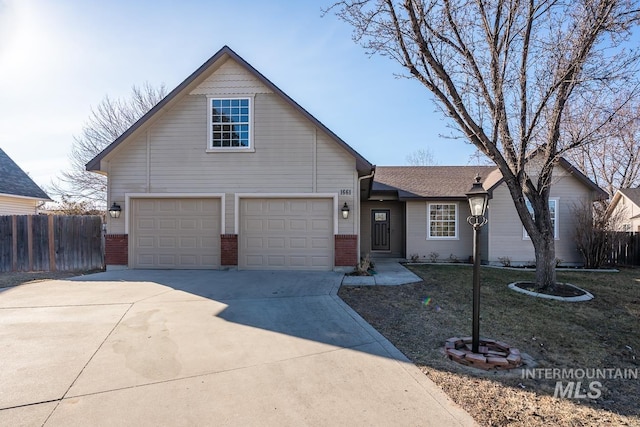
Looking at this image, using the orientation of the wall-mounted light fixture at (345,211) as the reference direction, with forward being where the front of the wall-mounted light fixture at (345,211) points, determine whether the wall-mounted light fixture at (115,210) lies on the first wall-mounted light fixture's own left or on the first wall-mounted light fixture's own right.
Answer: on the first wall-mounted light fixture's own right

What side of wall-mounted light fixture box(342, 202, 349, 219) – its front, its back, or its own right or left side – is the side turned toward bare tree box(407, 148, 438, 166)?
back

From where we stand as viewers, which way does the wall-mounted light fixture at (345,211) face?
facing the viewer

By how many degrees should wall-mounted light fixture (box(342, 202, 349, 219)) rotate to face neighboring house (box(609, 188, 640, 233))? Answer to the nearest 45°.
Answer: approximately 135° to its left

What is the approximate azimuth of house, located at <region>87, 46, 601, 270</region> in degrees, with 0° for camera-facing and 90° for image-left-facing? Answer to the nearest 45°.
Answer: approximately 0°

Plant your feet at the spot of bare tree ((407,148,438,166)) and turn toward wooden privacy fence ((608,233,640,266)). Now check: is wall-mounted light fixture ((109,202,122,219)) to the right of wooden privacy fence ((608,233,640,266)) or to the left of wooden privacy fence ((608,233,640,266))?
right

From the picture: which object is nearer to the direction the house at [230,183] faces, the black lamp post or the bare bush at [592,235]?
the black lamp post

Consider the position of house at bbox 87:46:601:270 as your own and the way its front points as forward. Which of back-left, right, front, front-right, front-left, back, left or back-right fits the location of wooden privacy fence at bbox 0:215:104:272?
right

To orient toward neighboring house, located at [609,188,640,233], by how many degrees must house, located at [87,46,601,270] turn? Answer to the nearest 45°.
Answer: approximately 135° to its left

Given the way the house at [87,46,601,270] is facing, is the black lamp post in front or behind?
in front

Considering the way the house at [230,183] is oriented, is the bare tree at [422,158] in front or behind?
behind

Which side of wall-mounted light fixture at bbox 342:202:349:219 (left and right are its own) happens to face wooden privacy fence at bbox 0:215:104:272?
right
